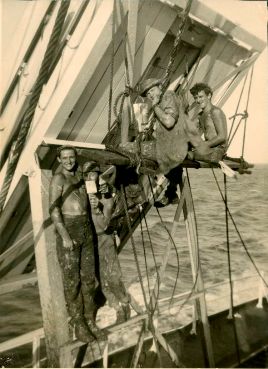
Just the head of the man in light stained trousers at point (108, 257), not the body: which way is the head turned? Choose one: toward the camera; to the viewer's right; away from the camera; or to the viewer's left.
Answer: toward the camera

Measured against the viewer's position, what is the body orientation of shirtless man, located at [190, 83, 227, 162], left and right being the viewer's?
facing the viewer and to the left of the viewer
